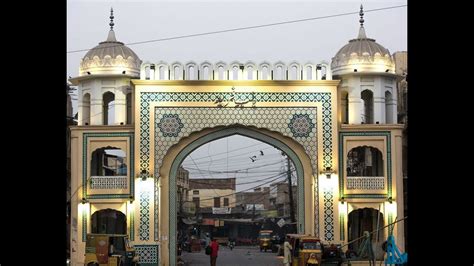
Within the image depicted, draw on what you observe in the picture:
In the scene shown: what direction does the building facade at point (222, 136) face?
toward the camera

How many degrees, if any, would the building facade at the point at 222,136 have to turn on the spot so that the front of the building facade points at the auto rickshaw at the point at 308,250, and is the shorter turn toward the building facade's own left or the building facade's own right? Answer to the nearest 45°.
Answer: approximately 45° to the building facade's own left

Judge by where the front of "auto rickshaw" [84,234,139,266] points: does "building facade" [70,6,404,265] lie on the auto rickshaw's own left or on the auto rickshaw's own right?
on the auto rickshaw's own left

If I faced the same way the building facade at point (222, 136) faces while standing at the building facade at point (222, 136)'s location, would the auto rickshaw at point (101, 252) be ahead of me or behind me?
ahead
